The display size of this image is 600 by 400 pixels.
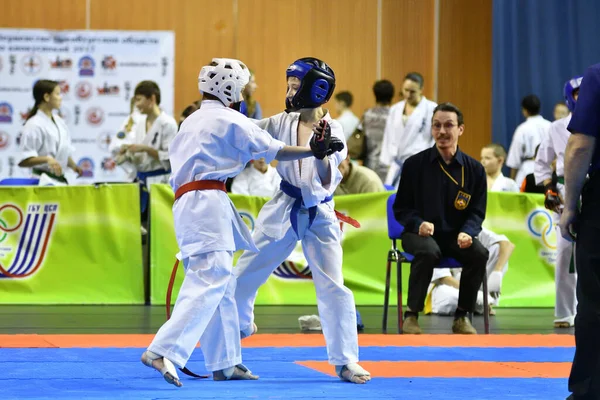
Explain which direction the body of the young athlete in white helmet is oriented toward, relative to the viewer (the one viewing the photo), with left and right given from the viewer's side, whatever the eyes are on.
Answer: facing away from the viewer and to the right of the viewer

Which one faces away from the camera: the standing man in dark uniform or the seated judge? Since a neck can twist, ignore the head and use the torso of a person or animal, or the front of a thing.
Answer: the standing man in dark uniform

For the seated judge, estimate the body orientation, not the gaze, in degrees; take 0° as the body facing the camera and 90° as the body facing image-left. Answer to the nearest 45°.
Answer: approximately 0°

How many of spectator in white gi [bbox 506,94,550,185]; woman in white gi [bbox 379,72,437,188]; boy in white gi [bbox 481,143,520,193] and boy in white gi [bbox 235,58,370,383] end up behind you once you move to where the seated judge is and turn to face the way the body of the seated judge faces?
3
